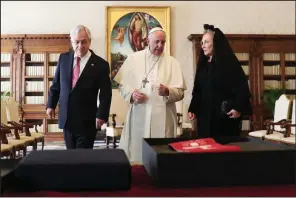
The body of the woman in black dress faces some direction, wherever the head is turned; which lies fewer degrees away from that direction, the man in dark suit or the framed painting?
the man in dark suit

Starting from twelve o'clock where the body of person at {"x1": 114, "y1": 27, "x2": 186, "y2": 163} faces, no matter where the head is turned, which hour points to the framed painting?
The framed painting is roughly at 6 o'clock from the person.

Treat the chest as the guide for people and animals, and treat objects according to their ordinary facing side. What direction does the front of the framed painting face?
toward the camera

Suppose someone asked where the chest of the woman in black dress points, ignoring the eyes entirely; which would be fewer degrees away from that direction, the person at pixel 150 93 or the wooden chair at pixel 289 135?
the person

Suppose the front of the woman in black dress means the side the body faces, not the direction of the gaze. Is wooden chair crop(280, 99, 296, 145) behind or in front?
behind

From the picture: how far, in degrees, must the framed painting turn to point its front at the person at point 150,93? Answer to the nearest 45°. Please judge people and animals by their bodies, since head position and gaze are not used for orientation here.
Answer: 0° — it already faces them

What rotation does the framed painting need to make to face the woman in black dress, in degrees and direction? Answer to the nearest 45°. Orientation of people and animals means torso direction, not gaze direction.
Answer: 0° — it already faces them

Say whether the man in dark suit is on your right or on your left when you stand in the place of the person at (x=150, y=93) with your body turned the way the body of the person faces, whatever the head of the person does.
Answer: on your right

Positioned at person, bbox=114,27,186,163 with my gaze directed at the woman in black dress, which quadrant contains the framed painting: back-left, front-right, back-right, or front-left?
back-left

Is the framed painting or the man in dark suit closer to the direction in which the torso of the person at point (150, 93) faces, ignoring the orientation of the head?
the man in dark suit

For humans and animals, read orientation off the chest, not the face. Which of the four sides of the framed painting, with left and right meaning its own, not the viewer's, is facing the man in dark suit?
front

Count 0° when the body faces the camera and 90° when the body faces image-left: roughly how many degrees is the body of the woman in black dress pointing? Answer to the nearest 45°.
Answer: approximately 45°

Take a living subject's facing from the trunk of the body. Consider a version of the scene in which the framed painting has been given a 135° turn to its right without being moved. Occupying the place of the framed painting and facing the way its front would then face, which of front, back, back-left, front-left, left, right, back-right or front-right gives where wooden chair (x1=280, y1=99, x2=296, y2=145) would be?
back

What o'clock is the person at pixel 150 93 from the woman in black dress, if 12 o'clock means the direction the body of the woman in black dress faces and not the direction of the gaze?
The person is roughly at 2 o'clock from the woman in black dress.

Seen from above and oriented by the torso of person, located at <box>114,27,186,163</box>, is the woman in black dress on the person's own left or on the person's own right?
on the person's own left

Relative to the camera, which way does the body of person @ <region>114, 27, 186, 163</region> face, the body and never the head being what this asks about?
toward the camera

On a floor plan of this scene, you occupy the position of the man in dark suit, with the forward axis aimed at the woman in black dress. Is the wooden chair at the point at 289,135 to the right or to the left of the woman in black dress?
left

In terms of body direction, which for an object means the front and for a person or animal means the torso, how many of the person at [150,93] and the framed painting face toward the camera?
2

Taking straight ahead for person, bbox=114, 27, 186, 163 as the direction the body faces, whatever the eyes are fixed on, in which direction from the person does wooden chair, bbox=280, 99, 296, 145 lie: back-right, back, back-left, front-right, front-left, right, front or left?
back-left

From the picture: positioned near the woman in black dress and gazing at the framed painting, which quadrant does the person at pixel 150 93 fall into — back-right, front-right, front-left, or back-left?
front-left
